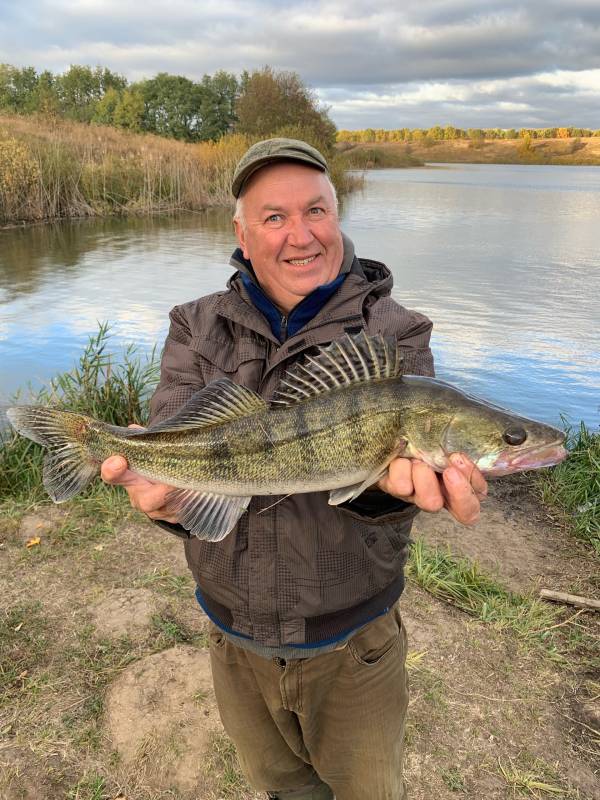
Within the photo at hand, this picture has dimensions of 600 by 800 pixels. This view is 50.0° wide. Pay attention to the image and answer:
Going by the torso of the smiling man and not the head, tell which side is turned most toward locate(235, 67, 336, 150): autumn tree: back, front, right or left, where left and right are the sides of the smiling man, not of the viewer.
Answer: back

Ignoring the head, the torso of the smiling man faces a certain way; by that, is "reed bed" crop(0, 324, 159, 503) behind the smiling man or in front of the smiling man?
behind

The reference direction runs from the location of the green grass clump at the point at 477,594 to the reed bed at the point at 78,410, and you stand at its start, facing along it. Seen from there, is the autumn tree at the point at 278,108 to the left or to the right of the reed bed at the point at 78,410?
right

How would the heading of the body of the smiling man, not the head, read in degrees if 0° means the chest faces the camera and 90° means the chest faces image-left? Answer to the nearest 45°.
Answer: approximately 0°

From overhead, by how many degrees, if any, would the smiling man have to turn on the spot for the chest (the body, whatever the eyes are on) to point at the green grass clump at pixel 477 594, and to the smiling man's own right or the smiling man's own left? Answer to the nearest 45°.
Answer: approximately 135° to the smiling man's own left

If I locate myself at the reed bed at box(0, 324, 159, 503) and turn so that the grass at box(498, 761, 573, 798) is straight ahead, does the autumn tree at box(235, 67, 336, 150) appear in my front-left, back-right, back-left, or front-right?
back-left
